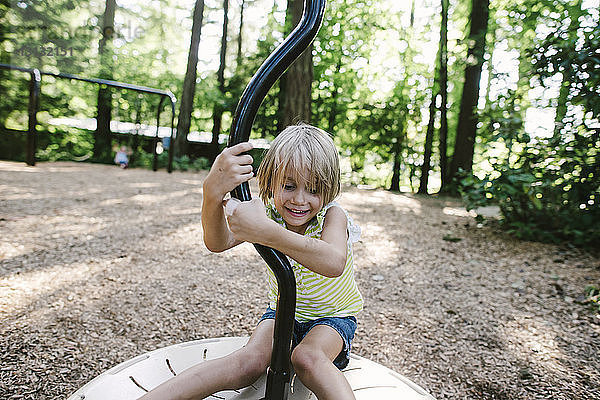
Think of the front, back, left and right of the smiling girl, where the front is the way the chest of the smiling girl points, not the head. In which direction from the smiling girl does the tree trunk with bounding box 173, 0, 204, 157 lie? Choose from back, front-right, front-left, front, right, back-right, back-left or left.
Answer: back-right

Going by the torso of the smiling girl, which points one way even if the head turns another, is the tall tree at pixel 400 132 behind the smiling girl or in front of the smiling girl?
behind

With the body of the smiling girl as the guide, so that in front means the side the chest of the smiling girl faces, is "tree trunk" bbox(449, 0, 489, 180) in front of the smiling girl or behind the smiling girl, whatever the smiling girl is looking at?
behind

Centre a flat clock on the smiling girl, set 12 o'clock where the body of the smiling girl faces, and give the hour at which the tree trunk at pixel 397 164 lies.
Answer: The tree trunk is roughly at 5 o'clock from the smiling girl.

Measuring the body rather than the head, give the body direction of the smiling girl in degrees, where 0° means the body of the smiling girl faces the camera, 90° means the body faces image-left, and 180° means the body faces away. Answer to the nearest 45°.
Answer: approximately 45°

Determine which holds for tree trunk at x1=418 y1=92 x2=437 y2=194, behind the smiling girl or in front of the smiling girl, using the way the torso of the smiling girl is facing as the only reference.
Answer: behind

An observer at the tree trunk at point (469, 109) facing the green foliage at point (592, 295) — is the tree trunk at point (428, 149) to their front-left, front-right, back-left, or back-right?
back-right

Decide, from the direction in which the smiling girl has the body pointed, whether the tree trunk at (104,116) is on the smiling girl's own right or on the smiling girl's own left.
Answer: on the smiling girl's own right

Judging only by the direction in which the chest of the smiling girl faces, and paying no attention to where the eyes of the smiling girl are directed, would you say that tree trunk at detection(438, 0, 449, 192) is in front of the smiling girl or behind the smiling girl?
behind

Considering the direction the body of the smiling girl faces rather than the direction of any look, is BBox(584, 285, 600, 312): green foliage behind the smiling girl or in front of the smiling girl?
behind

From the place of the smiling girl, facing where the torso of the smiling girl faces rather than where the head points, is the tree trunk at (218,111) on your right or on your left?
on your right
